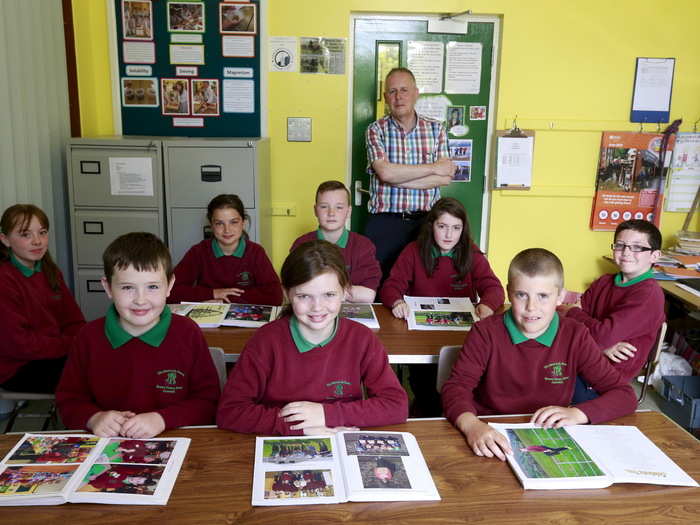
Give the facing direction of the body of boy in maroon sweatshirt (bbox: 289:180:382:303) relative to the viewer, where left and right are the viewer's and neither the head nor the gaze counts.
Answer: facing the viewer

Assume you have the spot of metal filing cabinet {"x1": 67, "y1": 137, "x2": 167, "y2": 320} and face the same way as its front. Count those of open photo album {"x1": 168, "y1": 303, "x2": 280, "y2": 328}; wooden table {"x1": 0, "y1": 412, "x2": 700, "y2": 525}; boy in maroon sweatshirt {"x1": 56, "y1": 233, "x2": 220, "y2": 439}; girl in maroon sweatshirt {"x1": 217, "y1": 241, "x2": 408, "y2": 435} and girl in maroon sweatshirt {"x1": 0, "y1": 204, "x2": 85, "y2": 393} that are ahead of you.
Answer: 5

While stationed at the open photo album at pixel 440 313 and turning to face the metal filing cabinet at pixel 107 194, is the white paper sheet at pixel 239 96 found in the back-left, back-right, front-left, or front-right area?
front-right

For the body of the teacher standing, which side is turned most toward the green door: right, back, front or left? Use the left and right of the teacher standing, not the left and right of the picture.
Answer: back

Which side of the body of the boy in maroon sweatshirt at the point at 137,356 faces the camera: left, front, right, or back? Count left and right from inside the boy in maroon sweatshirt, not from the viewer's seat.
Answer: front

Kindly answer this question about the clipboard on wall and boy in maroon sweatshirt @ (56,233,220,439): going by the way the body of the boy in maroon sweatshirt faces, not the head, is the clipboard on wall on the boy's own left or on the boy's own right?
on the boy's own left

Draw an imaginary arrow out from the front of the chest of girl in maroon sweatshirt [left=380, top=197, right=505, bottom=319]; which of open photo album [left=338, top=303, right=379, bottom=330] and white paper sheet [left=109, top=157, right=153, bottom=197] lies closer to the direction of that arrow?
the open photo album

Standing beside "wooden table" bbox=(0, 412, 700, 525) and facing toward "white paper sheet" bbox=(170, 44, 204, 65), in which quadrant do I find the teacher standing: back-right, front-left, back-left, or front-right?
front-right

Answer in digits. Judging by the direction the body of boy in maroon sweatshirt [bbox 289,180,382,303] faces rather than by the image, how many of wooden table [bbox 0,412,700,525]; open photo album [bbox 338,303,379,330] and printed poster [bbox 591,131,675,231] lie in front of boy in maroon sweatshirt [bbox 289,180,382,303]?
2

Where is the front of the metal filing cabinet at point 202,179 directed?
toward the camera

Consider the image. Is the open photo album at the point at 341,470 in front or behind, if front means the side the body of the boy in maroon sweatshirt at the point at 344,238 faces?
in front

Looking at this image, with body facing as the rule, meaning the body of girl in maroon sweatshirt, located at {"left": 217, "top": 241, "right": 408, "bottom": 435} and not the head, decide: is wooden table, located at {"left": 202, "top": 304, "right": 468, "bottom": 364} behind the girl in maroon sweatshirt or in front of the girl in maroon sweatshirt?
behind

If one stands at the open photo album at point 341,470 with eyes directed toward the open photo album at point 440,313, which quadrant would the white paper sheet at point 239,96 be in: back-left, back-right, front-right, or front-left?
front-left

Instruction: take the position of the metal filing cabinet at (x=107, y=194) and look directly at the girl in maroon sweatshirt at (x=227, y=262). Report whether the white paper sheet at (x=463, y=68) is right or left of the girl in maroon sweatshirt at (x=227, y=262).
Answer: left

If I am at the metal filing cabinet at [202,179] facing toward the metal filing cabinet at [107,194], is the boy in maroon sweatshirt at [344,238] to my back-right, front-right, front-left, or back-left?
back-left

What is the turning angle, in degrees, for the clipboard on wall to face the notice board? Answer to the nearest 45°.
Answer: approximately 90° to its right

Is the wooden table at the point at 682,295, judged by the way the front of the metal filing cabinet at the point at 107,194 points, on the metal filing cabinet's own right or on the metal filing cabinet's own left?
on the metal filing cabinet's own left

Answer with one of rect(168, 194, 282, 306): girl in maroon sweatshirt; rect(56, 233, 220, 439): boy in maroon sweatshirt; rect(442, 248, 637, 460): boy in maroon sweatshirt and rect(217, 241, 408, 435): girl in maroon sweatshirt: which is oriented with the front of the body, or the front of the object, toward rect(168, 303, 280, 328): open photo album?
rect(168, 194, 282, 306): girl in maroon sweatshirt

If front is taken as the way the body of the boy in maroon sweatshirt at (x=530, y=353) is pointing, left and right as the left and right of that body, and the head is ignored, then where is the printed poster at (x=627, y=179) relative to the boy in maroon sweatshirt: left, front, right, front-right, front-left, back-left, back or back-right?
back

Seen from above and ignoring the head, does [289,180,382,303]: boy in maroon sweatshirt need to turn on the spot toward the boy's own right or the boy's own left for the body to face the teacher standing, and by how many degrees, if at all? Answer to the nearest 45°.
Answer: approximately 135° to the boy's own left
